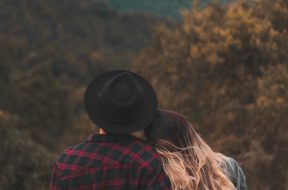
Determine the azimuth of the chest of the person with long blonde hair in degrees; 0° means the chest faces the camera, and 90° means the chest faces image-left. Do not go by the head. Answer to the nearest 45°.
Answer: approximately 180°

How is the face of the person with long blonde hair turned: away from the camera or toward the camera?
away from the camera

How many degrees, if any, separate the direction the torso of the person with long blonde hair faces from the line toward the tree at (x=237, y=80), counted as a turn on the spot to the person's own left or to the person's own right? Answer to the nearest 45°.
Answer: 0° — they already face it

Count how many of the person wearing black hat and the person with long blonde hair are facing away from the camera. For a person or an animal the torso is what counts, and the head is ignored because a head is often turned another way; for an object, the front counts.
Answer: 2

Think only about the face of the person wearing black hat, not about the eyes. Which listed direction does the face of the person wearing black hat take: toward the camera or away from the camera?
away from the camera

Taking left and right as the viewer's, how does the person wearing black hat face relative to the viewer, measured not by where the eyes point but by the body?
facing away from the viewer

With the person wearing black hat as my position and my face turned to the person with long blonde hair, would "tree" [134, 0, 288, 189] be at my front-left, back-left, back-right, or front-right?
front-left

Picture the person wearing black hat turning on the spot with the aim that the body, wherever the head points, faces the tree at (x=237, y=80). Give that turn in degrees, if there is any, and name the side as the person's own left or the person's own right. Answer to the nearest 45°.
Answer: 0° — they already face it

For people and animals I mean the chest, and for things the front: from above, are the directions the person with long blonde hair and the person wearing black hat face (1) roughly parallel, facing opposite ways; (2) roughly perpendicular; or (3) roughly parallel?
roughly parallel
